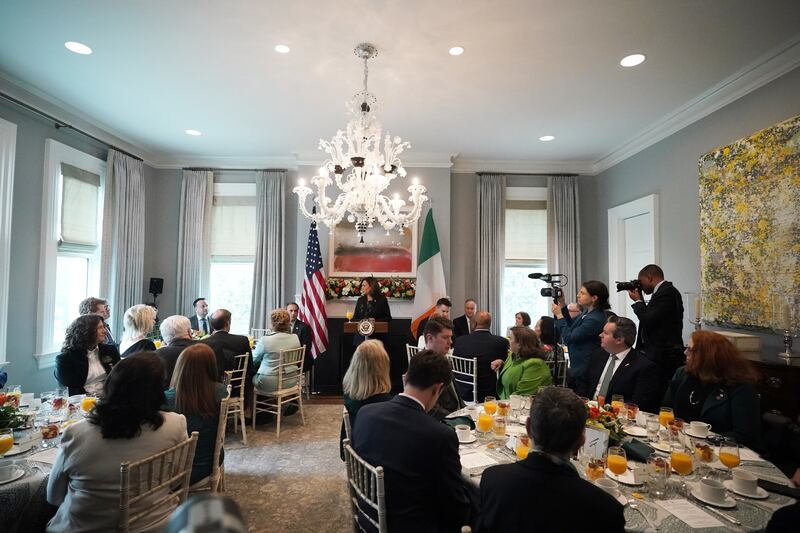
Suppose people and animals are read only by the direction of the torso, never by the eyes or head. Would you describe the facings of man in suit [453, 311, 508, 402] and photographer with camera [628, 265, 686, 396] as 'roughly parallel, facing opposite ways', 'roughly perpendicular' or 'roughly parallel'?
roughly perpendicular

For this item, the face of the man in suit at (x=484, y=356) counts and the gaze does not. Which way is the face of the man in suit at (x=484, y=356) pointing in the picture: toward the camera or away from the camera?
away from the camera

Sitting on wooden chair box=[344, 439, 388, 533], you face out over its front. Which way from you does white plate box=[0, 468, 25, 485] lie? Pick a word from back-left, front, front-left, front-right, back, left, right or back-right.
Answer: back-left

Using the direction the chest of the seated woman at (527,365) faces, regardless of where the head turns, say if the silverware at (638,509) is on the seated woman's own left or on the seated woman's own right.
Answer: on the seated woman's own left

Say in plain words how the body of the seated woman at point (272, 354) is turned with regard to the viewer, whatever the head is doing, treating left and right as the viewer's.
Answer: facing away from the viewer

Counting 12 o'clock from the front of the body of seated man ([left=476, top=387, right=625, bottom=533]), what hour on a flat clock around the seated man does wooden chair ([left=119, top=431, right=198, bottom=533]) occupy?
The wooden chair is roughly at 9 o'clock from the seated man.

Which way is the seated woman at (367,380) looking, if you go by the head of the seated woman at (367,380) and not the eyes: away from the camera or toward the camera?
away from the camera

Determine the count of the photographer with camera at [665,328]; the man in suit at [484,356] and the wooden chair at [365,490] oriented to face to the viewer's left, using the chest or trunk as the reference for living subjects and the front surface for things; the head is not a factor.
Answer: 1

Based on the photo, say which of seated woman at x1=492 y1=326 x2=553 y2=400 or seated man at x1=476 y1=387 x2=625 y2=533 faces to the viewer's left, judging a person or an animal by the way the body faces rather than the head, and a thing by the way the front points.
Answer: the seated woman

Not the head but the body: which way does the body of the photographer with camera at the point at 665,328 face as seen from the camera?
to the viewer's left

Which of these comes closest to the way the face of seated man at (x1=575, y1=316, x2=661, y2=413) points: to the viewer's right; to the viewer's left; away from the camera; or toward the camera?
to the viewer's left

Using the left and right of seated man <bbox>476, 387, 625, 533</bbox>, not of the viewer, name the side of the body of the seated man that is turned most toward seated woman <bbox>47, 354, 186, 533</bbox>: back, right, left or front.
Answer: left

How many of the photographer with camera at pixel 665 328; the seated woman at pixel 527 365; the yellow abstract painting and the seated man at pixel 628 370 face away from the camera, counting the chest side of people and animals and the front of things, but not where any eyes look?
0

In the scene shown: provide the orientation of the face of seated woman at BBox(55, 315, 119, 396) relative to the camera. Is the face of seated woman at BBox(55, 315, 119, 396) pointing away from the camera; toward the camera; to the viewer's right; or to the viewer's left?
to the viewer's right

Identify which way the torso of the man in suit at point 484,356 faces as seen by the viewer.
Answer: away from the camera

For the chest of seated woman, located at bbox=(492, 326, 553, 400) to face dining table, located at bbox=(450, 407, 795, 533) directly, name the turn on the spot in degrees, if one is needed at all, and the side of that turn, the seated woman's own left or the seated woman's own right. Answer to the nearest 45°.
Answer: approximately 90° to the seated woman's own left

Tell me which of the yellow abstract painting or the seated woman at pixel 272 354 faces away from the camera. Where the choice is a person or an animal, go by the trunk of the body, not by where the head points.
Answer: the seated woman

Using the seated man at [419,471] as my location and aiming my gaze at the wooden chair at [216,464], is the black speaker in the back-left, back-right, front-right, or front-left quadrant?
front-right

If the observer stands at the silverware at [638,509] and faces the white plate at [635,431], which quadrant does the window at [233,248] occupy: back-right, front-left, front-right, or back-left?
front-left

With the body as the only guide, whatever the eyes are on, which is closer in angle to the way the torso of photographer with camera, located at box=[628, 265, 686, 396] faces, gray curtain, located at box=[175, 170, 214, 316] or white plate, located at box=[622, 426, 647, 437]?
the gray curtain

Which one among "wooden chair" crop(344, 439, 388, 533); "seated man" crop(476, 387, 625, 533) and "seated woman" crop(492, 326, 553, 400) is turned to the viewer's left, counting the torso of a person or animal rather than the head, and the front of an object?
the seated woman

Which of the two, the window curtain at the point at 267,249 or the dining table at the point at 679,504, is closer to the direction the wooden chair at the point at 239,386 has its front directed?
the window curtain
